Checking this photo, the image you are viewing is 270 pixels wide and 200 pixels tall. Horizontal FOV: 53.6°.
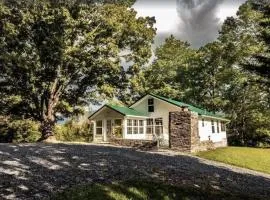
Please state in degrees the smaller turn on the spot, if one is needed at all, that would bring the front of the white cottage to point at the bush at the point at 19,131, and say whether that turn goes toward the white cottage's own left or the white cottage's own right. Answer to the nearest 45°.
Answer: approximately 45° to the white cottage's own right

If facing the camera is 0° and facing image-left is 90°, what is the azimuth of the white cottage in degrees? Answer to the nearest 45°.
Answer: approximately 45°

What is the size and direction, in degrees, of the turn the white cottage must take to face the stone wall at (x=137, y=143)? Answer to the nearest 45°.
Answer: approximately 45° to its left

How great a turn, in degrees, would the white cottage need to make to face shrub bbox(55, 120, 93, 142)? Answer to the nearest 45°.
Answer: approximately 45° to its right
